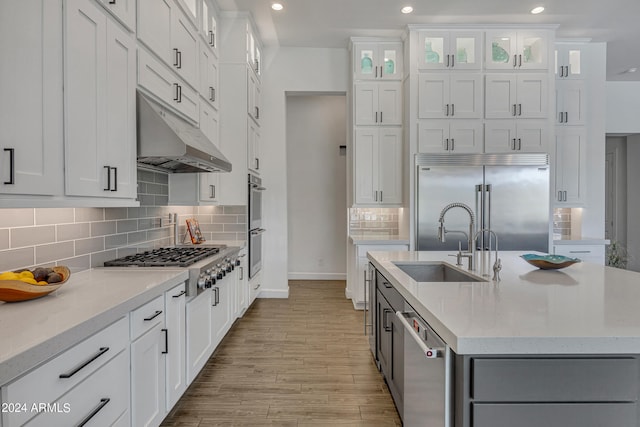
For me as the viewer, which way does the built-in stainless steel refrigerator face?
facing the viewer

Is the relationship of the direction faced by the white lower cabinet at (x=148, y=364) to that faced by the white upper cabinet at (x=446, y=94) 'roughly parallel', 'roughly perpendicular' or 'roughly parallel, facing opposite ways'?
roughly perpendicular

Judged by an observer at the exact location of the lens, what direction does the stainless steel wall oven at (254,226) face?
facing to the right of the viewer

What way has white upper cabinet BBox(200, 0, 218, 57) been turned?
to the viewer's right

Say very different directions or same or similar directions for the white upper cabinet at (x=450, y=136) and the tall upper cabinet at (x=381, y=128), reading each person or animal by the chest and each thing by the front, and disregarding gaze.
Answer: same or similar directions

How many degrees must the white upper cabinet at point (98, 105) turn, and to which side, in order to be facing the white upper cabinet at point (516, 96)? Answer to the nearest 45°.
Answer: approximately 45° to its left

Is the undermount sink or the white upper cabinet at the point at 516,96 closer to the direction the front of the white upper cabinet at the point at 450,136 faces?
the undermount sink

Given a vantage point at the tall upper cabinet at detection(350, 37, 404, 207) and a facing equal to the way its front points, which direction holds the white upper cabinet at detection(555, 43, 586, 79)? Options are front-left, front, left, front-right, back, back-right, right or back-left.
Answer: left

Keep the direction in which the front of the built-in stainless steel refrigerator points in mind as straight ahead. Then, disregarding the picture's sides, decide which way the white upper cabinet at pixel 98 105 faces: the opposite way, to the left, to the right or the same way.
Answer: to the left

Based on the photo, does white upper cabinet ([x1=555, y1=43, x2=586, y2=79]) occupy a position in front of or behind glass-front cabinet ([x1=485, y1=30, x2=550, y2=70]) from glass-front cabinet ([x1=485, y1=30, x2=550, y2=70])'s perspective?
behind

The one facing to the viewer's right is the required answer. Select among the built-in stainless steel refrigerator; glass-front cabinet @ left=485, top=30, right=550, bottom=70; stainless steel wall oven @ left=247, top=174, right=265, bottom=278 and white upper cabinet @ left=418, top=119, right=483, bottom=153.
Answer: the stainless steel wall oven

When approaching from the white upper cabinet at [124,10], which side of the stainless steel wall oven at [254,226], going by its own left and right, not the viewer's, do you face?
right

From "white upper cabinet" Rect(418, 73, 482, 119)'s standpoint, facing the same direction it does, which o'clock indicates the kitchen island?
The kitchen island is roughly at 12 o'clock from the white upper cabinet.

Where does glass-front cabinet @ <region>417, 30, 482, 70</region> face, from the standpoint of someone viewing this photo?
facing the viewer

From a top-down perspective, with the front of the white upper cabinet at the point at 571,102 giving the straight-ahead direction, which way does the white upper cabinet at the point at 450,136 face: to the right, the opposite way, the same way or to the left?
the same way

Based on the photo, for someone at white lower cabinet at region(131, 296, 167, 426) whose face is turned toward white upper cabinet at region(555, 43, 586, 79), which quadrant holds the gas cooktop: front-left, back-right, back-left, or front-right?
front-left

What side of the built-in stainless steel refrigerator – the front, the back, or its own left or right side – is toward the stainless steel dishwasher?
front

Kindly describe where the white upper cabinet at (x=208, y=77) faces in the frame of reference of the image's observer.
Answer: facing to the right of the viewer

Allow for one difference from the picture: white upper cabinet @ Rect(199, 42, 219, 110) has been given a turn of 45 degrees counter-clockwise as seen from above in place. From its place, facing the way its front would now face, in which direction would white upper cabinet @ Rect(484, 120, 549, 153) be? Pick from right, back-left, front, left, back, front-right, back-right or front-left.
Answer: front-right

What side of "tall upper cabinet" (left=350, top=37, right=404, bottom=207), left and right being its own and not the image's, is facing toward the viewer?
front

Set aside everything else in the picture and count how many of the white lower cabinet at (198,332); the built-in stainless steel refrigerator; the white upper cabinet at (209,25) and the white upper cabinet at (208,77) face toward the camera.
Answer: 1
